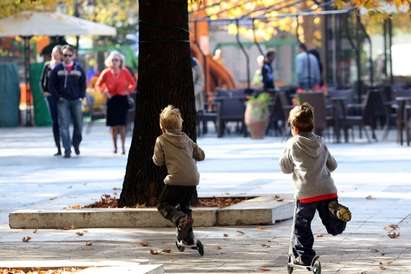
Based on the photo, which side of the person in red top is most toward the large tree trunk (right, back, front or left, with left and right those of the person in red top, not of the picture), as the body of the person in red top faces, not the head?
front

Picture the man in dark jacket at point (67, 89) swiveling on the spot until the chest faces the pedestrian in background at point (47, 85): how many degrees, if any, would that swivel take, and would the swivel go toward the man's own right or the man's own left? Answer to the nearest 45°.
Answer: approximately 135° to the man's own right

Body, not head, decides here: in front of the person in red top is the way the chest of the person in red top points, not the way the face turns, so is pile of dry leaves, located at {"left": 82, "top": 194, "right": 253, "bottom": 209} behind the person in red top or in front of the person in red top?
in front

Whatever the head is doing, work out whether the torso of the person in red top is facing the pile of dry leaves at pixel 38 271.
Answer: yes

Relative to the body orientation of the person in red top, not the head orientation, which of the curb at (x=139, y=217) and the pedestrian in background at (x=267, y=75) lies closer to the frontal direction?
the curb

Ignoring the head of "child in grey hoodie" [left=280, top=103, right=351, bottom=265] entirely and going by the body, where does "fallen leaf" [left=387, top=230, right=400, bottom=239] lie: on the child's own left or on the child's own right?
on the child's own right

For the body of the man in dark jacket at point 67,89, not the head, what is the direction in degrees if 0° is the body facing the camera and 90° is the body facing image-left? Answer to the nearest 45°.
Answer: approximately 0°

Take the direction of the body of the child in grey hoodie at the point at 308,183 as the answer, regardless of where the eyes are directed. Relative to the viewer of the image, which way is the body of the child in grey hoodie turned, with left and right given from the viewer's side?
facing away from the viewer and to the left of the viewer

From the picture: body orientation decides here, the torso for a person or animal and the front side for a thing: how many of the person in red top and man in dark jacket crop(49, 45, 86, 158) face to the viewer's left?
0

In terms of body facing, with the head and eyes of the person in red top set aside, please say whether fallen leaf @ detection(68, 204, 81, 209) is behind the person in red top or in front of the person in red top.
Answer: in front
